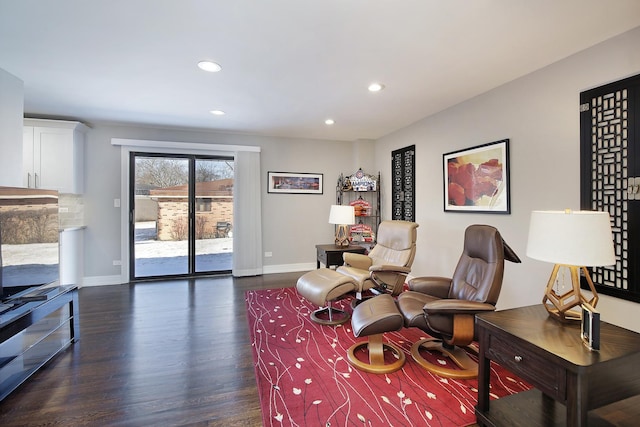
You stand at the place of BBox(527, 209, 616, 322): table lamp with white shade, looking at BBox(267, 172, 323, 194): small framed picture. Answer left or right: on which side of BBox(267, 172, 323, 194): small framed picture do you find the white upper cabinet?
left

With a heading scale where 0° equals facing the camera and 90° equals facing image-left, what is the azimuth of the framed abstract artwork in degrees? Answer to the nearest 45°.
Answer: approximately 45°

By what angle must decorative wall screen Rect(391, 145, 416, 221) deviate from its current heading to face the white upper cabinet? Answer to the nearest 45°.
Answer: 0° — it already faces it

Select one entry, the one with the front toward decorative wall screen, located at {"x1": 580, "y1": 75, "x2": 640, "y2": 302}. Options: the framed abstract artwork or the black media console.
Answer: the black media console

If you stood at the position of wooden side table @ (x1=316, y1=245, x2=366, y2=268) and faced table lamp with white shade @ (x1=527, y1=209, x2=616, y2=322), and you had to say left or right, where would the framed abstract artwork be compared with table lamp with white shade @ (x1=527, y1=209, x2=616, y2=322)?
left

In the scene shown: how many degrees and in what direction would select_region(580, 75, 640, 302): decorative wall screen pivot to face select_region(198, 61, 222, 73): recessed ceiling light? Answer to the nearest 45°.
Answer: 0° — it already faces it

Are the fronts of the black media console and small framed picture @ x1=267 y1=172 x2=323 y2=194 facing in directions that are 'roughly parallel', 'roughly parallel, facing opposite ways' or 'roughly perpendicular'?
roughly perpendicular

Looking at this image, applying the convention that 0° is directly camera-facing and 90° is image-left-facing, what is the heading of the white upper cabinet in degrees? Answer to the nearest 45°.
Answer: approximately 0°

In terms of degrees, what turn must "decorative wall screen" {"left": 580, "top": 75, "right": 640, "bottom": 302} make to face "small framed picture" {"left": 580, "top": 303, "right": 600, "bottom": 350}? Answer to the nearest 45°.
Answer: approximately 45° to its left

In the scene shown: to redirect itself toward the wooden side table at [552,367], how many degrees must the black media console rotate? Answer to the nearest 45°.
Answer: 0° — it already faces it

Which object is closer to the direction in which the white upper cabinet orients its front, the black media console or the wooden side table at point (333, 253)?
the black media console
